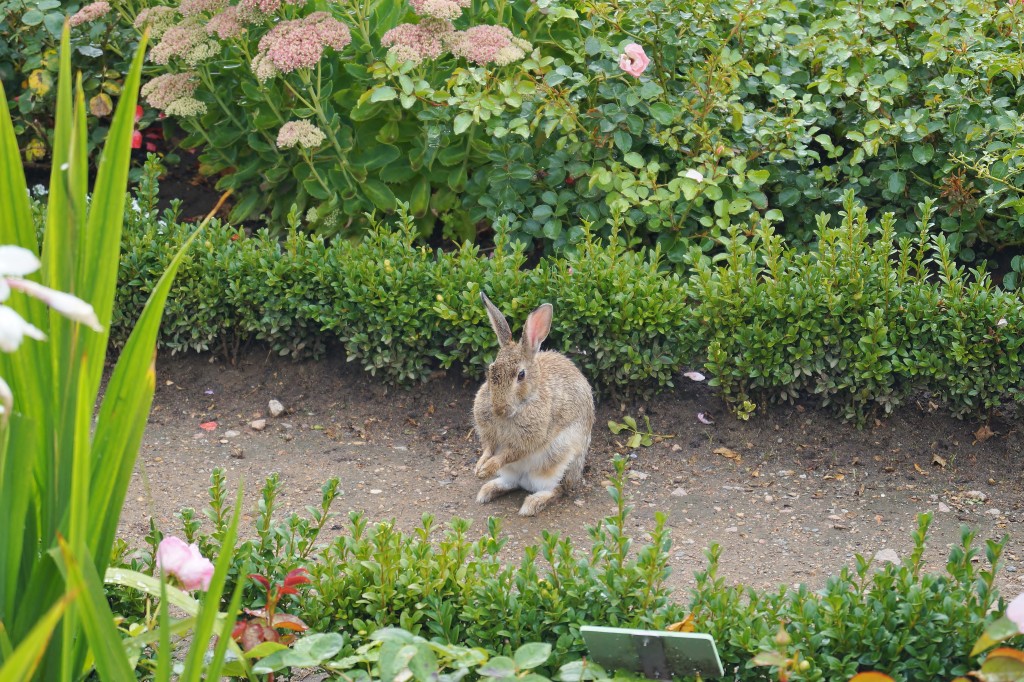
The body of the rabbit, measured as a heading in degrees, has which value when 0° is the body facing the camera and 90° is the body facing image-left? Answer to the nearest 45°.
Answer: approximately 45°

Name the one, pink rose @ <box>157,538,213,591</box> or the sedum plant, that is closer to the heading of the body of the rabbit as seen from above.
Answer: the pink rose

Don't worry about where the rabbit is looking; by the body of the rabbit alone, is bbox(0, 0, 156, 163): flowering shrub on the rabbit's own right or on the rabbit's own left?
on the rabbit's own right

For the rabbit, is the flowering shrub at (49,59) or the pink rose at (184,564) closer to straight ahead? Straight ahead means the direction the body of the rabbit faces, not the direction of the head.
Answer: the pink rose

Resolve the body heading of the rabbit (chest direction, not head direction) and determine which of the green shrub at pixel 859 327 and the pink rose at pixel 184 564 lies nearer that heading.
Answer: the pink rose

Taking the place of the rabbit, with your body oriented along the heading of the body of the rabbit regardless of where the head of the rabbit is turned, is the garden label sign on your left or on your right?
on your left
